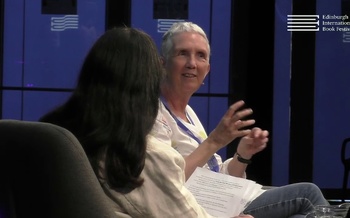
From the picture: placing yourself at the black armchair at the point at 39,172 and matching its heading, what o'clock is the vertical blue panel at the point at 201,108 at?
The vertical blue panel is roughly at 11 o'clock from the black armchair.

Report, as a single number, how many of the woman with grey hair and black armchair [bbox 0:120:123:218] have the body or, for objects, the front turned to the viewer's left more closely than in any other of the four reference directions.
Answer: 0

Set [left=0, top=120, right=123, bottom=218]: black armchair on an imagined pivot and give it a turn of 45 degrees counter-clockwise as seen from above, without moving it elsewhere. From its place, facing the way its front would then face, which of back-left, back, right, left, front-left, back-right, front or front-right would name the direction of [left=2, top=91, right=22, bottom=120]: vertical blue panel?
front

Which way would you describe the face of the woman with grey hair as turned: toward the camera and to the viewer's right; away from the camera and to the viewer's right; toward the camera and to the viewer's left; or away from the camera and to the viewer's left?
toward the camera and to the viewer's left

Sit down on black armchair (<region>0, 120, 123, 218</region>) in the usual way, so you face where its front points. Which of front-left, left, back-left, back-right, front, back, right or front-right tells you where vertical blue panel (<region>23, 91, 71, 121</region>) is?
front-left

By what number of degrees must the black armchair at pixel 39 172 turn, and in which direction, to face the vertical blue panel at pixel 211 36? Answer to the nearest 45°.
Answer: approximately 45° to its left

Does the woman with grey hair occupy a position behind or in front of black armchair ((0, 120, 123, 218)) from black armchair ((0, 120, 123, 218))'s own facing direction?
in front

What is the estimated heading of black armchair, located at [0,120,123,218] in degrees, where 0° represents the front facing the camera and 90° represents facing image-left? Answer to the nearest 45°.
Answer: approximately 225°

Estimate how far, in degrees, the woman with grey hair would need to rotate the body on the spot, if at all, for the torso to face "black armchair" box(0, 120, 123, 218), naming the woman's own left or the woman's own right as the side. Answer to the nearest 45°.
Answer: approximately 45° to the woman's own right
